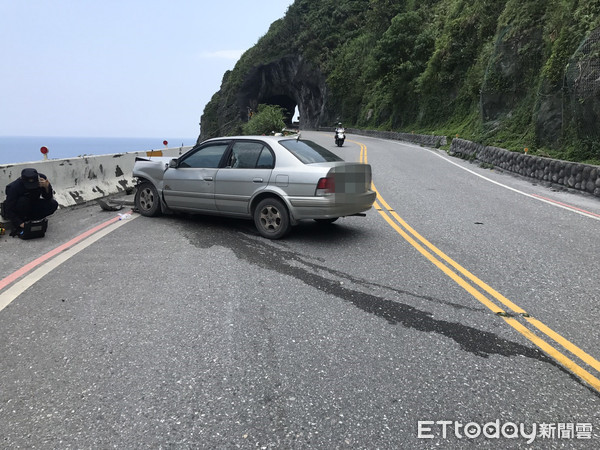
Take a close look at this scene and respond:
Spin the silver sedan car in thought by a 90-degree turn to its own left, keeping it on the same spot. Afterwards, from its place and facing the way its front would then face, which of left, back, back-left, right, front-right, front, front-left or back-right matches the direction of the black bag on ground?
front-right

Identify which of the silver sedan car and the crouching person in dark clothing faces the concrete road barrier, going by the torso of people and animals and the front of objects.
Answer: the silver sedan car

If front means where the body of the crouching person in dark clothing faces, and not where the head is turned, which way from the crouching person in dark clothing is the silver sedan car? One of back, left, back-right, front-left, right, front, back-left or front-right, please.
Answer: front-left

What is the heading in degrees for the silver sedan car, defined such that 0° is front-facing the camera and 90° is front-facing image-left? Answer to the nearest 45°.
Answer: approximately 135°

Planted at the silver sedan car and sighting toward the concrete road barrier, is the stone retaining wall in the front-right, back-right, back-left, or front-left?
back-right

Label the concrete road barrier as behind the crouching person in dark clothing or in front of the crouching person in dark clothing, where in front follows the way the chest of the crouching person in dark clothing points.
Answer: behind

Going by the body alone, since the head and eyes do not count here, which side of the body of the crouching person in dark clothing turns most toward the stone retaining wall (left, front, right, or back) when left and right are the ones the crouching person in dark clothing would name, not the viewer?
left

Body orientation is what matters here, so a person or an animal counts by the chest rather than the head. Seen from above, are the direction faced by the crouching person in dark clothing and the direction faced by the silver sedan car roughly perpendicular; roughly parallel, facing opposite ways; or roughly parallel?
roughly parallel, facing opposite ways

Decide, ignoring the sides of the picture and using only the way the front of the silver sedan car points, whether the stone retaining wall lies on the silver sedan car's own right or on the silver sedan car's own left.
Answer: on the silver sedan car's own right

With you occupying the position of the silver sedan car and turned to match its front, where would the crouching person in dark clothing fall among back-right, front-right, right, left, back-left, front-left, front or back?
front-left
